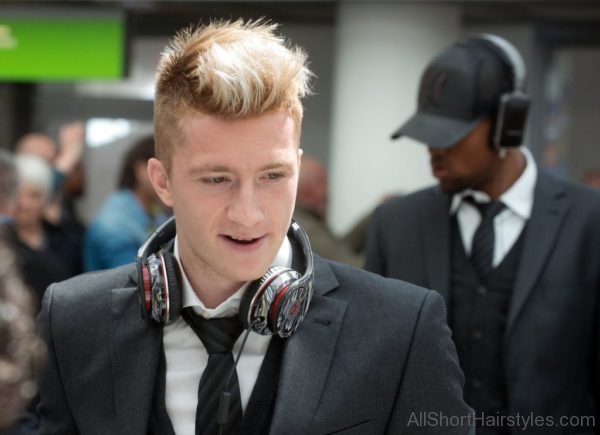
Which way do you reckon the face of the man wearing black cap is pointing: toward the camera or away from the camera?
toward the camera

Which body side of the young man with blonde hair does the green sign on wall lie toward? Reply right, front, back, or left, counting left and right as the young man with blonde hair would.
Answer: back

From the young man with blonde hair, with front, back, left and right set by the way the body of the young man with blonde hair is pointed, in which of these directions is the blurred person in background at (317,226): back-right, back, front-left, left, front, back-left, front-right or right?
back

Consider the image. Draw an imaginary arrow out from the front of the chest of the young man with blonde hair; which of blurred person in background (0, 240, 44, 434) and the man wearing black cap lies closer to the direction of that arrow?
the blurred person in background

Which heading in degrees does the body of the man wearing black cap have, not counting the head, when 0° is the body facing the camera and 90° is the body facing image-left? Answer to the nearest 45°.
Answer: approximately 45°

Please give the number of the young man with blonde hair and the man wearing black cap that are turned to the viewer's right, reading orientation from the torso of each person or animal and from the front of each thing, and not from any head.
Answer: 0

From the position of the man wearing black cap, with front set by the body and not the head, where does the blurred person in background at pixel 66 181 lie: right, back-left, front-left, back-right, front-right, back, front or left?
right

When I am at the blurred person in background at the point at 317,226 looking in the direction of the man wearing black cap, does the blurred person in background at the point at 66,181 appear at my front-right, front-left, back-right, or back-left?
back-right

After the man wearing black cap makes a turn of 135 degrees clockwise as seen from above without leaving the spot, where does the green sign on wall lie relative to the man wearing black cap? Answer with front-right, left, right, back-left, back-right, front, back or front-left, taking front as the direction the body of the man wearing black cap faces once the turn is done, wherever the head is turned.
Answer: front-left

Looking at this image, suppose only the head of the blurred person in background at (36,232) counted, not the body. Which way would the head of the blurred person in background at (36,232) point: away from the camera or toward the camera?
toward the camera

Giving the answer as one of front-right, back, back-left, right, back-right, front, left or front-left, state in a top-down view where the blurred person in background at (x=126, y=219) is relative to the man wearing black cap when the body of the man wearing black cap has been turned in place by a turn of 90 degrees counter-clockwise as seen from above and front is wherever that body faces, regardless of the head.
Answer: back

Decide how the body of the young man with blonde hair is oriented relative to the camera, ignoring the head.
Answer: toward the camera

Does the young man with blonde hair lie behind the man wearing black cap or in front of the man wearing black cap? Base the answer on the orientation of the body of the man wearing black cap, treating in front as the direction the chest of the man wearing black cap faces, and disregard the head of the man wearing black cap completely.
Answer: in front
